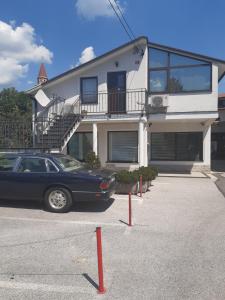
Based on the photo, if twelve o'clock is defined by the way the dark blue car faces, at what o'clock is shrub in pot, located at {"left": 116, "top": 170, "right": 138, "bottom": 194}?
The shrub in pot is roughly at 5 o'clock from the dark blue car.

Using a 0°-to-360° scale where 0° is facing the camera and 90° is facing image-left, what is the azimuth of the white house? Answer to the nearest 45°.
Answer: approximately 0°

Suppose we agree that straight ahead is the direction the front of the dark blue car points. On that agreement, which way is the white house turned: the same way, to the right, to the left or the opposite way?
to the left

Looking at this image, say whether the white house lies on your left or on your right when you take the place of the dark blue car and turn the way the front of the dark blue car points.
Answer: on your right

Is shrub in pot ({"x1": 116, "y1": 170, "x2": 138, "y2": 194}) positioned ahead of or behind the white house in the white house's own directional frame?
ahead

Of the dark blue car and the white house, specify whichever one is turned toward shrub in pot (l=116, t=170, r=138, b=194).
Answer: the white house

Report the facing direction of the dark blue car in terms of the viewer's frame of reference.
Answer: facing to the left of the viewer
